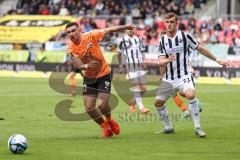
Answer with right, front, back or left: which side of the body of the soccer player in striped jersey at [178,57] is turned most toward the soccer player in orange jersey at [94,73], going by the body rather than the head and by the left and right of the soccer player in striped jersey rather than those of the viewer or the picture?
right

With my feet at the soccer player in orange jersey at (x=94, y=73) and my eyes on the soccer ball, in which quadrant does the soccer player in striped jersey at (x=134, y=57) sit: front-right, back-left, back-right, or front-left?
back-right

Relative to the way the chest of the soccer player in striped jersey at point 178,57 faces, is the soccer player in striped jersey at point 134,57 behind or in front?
behind

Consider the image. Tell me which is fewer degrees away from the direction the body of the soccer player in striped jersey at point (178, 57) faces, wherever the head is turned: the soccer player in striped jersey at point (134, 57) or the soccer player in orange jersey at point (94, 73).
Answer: the soccer player in orange jersey

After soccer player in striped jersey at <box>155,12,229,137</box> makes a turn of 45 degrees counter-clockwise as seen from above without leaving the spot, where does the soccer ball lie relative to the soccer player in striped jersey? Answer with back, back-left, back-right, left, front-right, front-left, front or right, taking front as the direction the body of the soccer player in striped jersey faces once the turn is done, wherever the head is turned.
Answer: right

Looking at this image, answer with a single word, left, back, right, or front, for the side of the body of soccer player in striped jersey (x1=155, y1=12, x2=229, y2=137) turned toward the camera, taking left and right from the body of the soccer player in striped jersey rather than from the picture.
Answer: front
